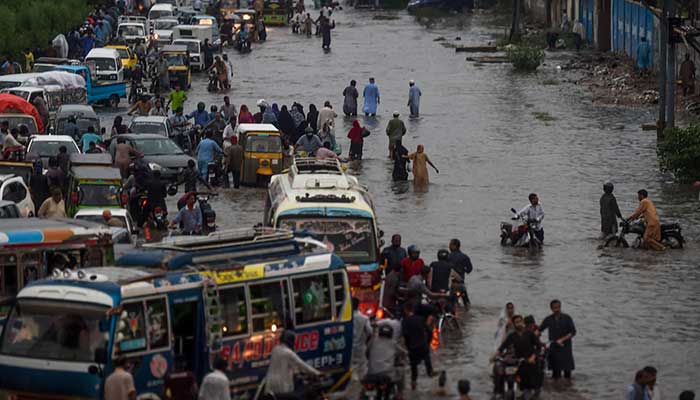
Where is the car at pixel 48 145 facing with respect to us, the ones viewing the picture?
facing the viewer

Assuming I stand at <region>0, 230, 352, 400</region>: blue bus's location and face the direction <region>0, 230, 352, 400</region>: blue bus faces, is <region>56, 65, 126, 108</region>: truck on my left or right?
on my right

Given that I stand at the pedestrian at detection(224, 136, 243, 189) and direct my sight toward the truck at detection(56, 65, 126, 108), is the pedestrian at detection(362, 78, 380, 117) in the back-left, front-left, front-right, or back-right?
front-right

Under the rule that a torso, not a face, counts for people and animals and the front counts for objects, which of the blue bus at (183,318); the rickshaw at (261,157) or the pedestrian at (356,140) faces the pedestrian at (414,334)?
the rickshaw

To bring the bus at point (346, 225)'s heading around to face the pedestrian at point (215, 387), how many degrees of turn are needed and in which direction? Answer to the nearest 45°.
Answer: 0° — it already faces them

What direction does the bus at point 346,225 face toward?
toward the camera

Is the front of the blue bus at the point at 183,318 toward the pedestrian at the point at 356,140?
no

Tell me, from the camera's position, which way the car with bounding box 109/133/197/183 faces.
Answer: facing the viewer and to the right of the viewer

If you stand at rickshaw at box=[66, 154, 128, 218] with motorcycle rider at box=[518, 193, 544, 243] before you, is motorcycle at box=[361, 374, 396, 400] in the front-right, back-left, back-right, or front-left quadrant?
front-right

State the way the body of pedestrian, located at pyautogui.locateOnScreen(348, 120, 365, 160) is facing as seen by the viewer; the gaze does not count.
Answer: away from the camera

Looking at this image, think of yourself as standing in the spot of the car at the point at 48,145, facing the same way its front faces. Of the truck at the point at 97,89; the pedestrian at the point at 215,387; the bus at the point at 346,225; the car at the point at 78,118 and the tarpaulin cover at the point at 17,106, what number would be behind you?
3

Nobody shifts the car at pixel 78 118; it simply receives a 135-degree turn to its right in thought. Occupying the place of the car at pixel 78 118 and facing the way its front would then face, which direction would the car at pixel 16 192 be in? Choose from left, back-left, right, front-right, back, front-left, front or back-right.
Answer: back-left

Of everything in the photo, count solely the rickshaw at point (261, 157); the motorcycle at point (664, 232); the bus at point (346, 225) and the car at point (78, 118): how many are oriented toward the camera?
3

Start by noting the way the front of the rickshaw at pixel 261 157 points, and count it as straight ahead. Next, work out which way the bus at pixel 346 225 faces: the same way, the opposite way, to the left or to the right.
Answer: the same way
